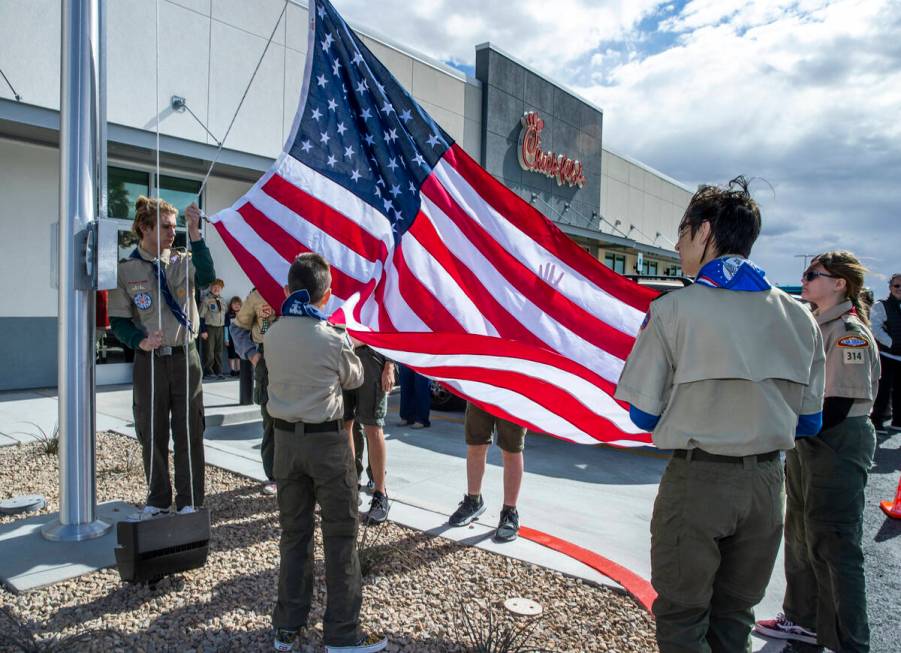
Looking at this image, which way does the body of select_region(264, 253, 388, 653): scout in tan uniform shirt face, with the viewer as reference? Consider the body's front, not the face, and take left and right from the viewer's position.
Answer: facing away from the viewer and to the right of the viewer

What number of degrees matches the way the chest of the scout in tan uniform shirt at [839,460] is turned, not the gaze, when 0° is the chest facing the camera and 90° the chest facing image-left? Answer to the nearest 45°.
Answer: approximately 90°

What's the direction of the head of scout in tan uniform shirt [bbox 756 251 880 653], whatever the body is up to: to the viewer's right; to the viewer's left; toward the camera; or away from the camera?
to the viewer's left

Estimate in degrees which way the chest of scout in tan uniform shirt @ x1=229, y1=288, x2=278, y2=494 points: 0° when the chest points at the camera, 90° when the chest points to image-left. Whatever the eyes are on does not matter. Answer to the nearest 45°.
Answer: approximately 270°

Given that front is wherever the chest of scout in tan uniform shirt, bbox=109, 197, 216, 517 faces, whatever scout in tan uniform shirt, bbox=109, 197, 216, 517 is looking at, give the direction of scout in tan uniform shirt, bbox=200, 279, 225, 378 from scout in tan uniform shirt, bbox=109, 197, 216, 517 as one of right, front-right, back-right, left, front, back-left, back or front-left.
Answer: back-left

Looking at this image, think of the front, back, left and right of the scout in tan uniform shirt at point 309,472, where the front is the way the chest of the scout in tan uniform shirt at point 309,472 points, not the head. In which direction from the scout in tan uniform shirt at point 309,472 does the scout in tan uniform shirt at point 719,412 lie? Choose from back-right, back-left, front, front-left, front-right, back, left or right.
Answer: right

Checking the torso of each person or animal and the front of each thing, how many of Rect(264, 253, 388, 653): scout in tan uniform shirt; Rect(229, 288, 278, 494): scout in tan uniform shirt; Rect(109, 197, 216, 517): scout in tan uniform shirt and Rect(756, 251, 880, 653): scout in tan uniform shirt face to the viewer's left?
1

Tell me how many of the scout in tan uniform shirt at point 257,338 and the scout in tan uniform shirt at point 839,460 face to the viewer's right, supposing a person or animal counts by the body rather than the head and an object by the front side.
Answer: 1

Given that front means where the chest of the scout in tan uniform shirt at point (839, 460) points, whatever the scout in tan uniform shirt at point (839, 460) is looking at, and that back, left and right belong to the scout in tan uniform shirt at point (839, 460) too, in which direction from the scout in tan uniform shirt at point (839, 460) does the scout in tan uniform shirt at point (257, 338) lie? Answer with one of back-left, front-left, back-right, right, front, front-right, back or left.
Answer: front

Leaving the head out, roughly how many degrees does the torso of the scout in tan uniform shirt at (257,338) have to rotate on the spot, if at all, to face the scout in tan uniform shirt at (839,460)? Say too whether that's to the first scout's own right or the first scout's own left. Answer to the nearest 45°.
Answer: approximately 45° to the first scout's own right

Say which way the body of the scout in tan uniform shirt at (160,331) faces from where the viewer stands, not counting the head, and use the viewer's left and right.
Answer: facing the viewer and to the right of the viewer

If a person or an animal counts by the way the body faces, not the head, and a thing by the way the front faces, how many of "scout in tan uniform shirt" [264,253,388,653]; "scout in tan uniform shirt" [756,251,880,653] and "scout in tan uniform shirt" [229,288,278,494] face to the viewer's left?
1
